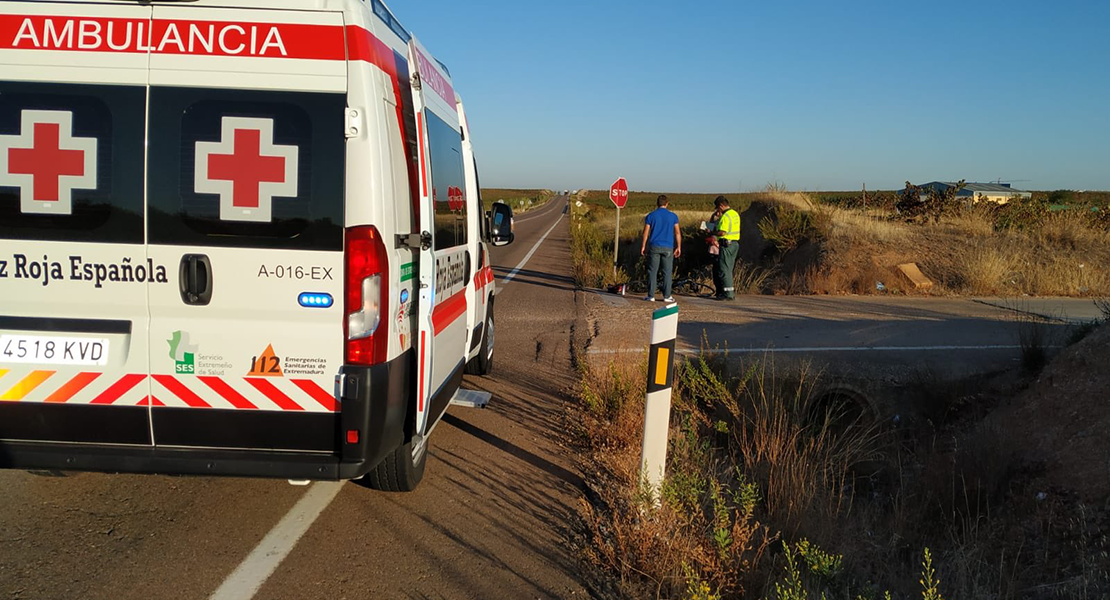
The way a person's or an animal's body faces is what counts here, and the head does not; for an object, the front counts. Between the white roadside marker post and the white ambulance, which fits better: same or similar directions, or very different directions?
very different directions

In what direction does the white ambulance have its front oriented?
away from the camera

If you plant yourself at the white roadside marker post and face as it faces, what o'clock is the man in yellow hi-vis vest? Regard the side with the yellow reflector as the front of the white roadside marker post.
The man in yellow hi-vis vest is roughly at 6 o'clock from the white roadside marker post.

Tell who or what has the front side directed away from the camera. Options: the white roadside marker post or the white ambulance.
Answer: the white ambulance

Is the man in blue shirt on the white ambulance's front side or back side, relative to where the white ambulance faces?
on the front side

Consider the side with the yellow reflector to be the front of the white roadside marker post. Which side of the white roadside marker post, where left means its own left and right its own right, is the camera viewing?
front
